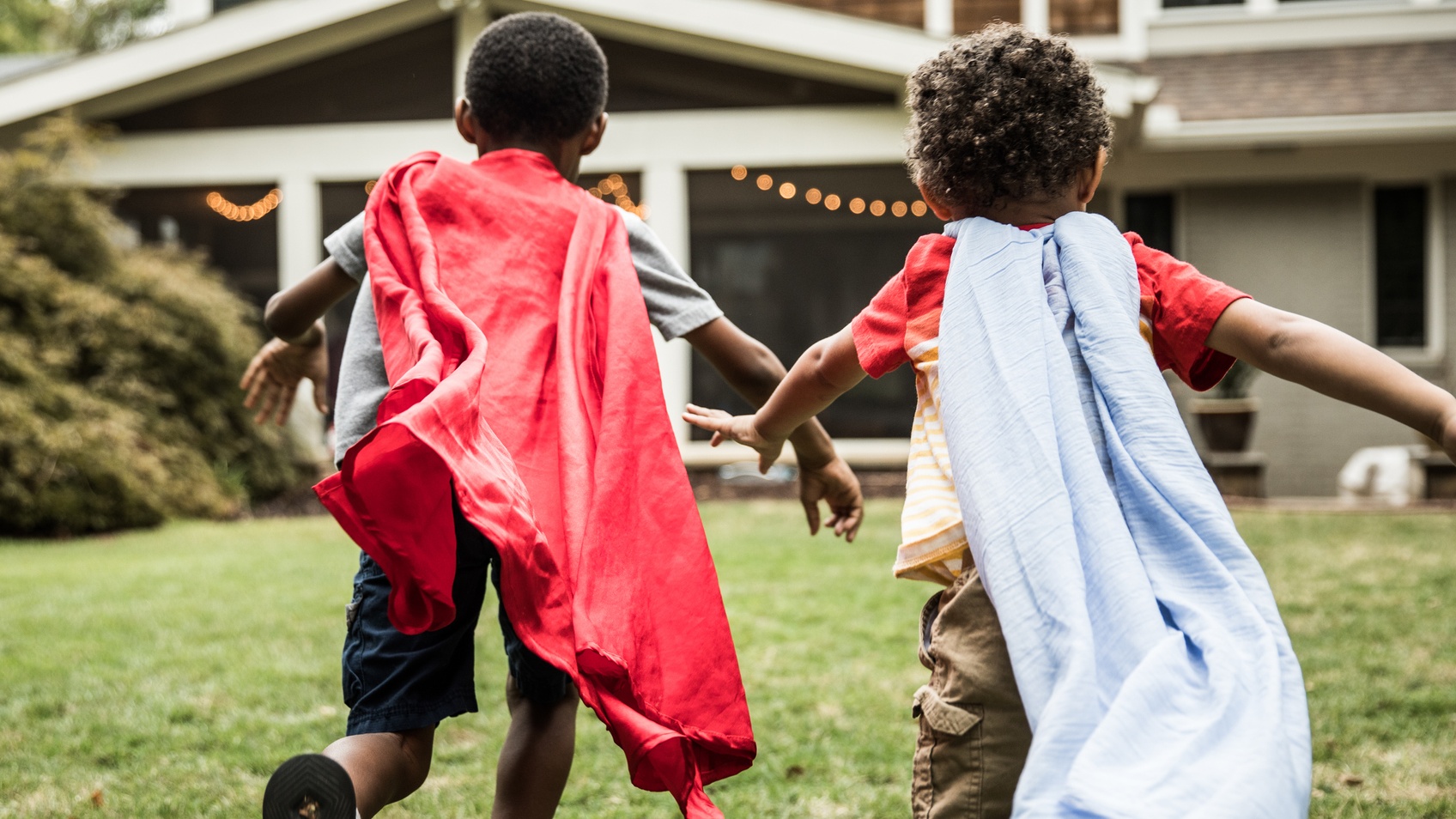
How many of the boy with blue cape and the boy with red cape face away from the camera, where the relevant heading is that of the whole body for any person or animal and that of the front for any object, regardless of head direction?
2

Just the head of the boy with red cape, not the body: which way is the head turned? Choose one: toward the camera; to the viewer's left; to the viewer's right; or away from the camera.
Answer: away from the camera

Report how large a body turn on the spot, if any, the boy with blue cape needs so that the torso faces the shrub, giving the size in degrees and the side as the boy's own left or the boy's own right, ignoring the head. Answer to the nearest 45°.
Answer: approximately 45° to the boy's own left

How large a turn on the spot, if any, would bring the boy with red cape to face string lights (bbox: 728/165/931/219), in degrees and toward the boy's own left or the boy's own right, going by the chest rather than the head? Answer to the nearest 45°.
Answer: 0° — they already face it

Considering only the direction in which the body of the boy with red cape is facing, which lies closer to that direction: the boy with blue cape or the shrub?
the shrub

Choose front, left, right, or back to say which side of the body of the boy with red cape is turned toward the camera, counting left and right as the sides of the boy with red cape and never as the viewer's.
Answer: back

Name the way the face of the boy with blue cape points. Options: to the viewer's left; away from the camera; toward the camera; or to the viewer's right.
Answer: away from the camera

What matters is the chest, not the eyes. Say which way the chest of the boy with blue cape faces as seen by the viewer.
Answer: away from the camera
